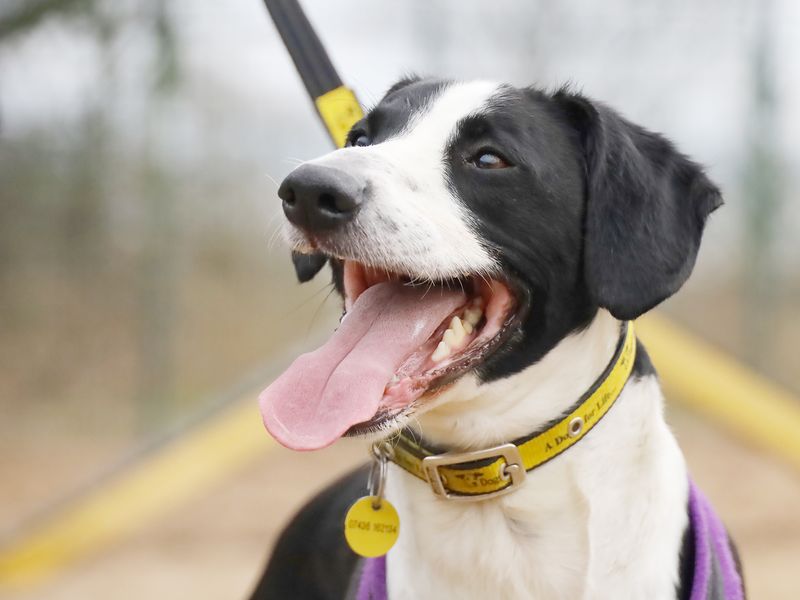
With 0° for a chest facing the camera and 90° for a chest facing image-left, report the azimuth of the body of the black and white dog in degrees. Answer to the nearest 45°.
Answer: approximately 45°

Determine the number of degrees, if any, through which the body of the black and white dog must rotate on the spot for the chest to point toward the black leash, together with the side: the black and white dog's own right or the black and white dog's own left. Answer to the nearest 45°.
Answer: approximately 135° to the black and white dog's own right

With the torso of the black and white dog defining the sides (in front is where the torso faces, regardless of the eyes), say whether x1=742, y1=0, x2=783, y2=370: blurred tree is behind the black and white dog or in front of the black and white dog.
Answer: behind
